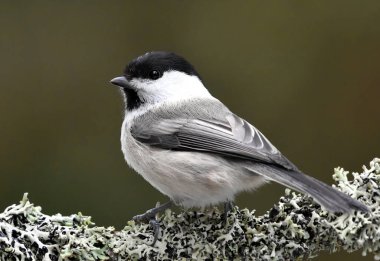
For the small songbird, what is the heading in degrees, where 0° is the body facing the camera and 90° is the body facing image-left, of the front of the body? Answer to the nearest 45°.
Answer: approximately 90°
